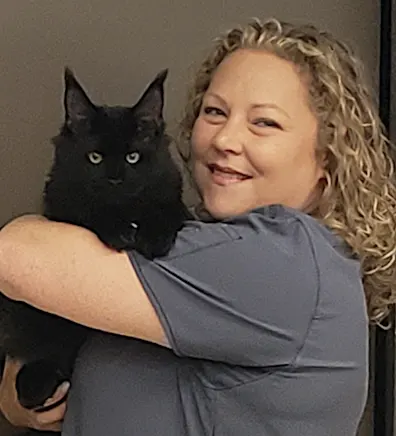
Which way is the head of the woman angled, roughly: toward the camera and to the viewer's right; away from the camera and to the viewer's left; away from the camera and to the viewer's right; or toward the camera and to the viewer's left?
toward the camera and to the viewer's left

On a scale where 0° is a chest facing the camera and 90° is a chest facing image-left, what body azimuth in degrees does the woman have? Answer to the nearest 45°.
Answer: approximately 90°
